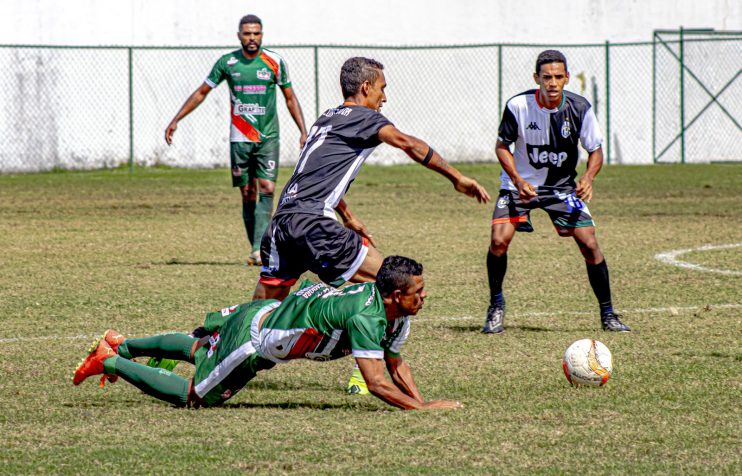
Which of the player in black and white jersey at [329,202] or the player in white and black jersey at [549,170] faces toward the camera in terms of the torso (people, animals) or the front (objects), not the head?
the player in white and black jersey

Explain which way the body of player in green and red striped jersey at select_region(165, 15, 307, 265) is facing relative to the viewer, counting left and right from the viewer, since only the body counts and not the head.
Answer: facing the viewer

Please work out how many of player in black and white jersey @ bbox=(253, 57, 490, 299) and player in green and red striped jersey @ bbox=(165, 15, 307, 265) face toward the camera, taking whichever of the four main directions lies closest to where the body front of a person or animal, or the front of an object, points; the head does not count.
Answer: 1

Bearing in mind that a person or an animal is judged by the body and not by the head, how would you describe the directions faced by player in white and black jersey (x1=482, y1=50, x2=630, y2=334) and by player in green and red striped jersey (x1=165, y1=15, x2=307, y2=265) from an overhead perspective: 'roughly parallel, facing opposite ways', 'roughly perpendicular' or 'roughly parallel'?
roughly parallel

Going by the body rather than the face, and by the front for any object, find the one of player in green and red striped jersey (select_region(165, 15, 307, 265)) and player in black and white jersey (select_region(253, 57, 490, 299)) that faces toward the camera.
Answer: the player in green and red striped jersey

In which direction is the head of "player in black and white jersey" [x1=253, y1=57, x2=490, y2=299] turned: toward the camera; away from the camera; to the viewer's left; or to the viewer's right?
to the viewer's right

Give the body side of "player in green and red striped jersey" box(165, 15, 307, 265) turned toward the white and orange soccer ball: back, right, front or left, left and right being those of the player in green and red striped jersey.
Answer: front

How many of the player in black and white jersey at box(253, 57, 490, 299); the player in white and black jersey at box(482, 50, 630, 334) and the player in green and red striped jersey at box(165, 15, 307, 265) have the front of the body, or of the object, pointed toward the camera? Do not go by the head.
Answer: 2

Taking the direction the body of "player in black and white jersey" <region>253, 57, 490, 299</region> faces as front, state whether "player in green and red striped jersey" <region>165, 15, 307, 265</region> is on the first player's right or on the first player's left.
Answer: on the first player's left

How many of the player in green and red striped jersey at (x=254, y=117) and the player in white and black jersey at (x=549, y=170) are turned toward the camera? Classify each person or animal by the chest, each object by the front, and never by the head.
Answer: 2

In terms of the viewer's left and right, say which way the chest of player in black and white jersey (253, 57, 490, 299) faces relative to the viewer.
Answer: facing away from the viewer and to the right of the viewer

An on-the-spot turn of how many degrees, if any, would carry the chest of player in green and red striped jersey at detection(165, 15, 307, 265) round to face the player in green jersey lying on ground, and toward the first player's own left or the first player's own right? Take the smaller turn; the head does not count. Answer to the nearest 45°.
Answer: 0° — they already face them

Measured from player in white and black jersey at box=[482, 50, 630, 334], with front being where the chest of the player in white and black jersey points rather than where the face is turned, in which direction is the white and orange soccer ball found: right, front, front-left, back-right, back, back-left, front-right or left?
front
